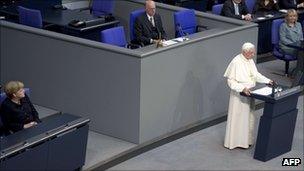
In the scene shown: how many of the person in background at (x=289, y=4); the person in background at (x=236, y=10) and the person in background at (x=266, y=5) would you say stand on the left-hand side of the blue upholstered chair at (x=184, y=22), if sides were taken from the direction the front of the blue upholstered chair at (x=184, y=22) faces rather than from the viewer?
3

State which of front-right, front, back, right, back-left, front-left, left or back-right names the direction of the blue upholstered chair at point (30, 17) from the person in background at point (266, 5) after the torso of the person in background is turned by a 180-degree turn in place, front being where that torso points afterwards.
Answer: back-left

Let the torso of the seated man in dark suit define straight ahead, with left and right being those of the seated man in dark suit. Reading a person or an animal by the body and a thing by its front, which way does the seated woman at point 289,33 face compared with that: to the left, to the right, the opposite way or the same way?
the same way

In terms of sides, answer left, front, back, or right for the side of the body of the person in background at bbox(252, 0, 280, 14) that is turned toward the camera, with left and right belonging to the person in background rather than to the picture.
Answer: front

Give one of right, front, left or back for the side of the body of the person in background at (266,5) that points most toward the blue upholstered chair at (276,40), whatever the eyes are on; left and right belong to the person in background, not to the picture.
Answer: front

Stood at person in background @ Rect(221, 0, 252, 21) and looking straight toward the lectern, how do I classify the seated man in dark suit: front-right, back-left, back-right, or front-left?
front-right

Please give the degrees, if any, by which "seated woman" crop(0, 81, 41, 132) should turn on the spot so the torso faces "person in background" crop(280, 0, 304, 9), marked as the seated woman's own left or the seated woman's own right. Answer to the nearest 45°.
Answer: approximately 90° to the seated woman's own left

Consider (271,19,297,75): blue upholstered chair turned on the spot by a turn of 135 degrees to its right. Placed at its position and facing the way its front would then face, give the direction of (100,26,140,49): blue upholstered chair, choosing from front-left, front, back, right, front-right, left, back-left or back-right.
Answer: front

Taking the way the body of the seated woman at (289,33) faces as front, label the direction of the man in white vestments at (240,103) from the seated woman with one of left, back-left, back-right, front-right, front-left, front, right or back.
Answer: front-right

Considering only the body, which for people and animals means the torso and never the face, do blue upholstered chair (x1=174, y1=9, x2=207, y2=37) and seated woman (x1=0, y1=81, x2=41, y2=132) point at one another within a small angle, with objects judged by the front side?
no
